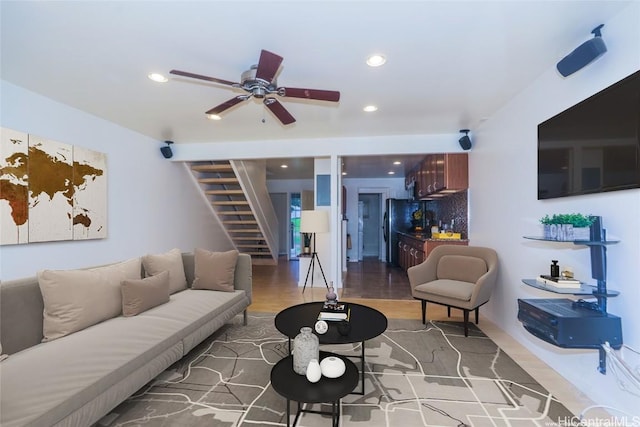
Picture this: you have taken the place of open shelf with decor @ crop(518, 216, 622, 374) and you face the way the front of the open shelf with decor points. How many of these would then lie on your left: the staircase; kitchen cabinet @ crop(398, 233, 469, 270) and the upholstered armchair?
0

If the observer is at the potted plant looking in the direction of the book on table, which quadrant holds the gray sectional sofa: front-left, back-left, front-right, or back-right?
front-left

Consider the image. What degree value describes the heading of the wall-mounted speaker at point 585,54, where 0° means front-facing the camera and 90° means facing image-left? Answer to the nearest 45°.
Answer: approximately 45°

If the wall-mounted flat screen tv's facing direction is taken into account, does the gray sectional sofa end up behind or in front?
in front

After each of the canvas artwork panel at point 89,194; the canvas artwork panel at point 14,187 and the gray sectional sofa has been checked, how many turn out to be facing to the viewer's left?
0

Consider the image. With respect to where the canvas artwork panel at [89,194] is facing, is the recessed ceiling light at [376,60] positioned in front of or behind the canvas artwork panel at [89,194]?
in front

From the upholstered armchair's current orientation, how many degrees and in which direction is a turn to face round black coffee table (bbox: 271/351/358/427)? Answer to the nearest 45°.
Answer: approximately 45° to its left

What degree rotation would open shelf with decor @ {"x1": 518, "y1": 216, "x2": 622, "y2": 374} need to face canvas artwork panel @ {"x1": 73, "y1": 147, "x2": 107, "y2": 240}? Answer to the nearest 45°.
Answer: approximately 45° to its right

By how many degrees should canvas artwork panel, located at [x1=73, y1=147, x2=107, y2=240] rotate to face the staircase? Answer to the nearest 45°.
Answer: approximately 90° to its left

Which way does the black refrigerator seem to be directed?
to the viewer's left

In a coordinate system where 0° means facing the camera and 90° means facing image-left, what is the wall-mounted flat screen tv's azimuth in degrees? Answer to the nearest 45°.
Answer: approximately 45°

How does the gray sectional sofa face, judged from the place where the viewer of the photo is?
facing the viewer and to the right of the viewer

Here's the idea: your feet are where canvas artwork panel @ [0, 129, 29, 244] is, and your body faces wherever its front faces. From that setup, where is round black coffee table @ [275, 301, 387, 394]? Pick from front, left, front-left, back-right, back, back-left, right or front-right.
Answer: front

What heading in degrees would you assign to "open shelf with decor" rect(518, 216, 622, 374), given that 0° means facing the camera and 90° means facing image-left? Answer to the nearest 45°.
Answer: approximately 45°
